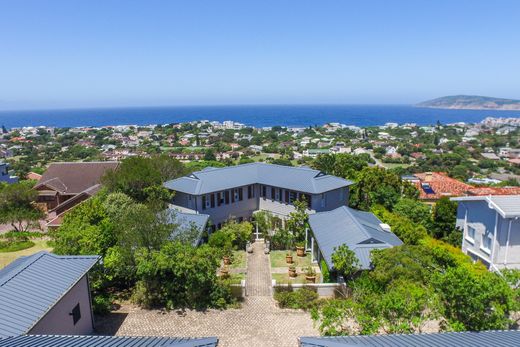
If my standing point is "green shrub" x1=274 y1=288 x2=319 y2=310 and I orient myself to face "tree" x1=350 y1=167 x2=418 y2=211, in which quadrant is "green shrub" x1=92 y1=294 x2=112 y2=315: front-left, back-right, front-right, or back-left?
back-left

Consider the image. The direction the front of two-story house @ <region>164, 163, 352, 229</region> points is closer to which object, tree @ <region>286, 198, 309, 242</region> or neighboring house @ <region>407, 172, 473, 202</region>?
the tree

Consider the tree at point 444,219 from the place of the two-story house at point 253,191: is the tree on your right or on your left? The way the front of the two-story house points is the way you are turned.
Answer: on your left

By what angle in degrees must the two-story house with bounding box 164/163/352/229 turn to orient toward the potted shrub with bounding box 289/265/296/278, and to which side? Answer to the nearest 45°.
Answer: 0° — it already faces it

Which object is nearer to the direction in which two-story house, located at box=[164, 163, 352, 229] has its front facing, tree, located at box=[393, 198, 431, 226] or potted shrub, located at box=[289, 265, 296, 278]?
the potted shrub

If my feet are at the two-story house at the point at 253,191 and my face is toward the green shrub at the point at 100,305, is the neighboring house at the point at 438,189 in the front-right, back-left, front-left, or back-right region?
back-left

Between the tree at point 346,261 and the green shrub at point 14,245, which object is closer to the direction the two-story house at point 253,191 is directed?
the tree

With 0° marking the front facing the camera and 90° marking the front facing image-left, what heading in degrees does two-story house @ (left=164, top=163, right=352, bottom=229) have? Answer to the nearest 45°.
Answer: approximately 0°

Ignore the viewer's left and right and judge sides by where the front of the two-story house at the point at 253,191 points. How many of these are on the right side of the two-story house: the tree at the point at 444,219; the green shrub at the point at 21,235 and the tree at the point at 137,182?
2
